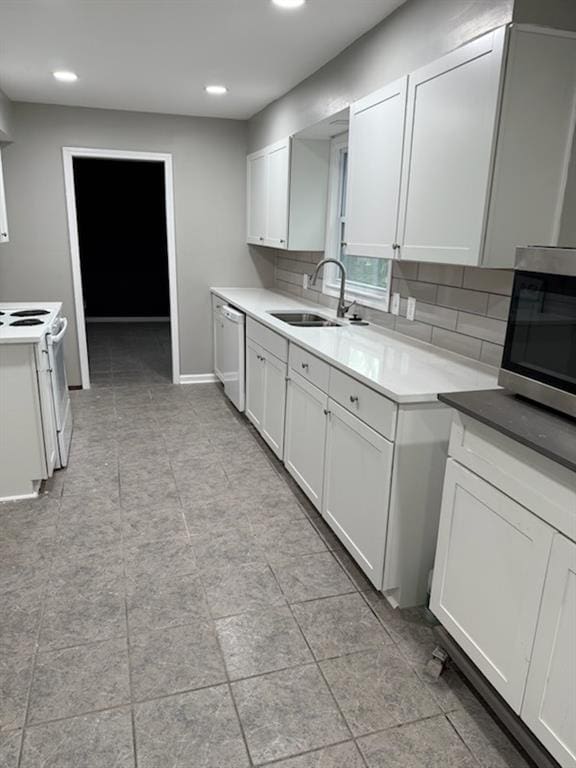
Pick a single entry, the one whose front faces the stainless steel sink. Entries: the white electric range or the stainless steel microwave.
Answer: the white electric range

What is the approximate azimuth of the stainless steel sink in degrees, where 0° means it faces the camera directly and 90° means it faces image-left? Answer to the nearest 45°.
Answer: approximately 90°

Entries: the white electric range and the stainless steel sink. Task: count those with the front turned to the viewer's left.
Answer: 1

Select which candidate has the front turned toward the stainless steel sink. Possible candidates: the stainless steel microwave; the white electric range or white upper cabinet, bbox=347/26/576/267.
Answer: the white electric range

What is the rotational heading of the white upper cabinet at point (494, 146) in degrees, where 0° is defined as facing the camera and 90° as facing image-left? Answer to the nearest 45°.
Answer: approximately 45°

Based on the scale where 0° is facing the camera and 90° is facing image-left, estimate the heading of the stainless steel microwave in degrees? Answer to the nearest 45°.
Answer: approximately 45°

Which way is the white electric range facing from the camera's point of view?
to the viewer's right
